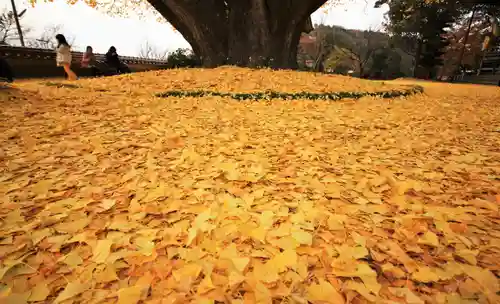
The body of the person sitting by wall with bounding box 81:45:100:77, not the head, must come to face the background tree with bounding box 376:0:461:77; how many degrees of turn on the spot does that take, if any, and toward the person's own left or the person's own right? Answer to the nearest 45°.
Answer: approximately 45° to the person's own left

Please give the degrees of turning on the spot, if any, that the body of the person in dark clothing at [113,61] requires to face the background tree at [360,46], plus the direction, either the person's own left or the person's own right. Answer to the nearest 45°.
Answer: approximately 90° to the person's own left

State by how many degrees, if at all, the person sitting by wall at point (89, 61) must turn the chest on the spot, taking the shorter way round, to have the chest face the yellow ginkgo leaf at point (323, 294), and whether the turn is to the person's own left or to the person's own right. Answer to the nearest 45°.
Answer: approximately 45° to the person's own right

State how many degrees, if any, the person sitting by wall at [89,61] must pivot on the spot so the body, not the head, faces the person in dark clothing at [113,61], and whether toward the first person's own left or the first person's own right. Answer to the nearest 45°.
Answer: approximately 45° to the first person's own left

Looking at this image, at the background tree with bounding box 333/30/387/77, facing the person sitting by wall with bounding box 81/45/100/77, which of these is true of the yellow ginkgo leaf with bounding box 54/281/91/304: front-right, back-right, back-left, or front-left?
front-left

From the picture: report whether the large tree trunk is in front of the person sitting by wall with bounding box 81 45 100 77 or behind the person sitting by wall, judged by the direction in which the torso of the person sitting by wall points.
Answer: in front

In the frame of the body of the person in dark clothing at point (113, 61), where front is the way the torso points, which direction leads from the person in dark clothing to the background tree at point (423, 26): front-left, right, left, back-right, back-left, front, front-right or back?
front-left

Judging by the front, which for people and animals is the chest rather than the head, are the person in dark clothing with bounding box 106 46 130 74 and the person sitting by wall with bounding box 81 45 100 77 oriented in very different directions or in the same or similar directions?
same or similar directions

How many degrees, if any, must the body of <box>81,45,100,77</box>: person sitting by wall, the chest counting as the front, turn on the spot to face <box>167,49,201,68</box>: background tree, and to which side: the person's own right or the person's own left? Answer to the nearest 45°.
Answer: approximately 45° to the person's own left
